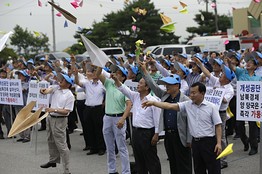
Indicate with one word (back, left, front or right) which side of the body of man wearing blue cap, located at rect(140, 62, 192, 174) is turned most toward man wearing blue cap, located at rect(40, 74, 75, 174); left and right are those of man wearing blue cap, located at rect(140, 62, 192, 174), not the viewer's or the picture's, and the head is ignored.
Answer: right

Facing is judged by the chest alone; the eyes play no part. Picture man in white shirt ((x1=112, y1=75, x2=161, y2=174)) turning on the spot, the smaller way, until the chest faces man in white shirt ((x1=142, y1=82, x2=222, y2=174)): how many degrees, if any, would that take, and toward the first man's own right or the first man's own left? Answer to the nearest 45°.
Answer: approximately 90° to the first man's own left

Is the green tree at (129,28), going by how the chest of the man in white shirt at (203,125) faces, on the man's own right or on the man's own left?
on the man's own right

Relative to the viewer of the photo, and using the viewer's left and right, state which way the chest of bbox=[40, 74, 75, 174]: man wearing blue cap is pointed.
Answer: facing the viewer and to the left of the viewer

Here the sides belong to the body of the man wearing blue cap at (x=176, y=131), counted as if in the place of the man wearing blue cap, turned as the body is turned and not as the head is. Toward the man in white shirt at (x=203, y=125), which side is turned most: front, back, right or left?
left

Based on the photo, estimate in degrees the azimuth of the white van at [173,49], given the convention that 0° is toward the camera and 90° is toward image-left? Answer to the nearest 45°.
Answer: approximately 90°

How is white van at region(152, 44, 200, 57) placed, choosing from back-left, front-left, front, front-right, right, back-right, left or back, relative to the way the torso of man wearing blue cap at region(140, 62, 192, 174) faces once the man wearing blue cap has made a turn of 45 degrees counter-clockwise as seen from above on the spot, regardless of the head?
back

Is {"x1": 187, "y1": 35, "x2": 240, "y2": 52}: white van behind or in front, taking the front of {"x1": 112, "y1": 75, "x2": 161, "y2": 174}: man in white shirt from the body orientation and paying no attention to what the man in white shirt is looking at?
behind

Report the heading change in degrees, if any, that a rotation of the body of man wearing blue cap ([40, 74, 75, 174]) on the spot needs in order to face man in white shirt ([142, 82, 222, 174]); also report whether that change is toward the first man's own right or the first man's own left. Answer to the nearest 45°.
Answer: approximately 90° to the first man's own left

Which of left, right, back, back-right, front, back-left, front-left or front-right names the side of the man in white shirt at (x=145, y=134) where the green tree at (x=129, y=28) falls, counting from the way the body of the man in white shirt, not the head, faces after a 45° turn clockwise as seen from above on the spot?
right
